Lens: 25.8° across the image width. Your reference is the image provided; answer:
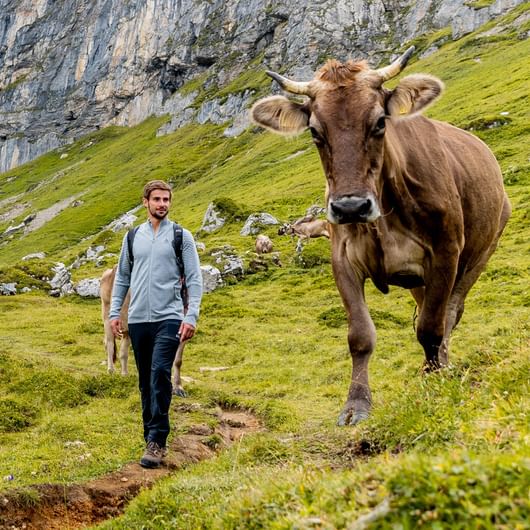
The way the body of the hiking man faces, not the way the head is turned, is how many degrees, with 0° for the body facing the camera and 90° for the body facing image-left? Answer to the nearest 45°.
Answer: approximately 0°

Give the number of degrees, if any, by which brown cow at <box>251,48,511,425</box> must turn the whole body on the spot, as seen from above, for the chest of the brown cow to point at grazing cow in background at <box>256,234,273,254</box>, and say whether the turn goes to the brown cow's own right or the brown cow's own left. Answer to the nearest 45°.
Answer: approximately 135° to the brown cow's own right

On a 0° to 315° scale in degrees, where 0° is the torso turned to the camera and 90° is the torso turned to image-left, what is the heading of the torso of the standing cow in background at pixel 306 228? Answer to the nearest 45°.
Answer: approximately 90°

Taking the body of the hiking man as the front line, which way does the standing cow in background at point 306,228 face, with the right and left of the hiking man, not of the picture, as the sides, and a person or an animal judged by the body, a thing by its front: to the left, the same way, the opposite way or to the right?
to the right

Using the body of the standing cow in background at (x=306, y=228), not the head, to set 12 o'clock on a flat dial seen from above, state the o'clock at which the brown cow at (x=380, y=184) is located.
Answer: The brown cow is roughly at 9 o'clock from the standing cow in background.

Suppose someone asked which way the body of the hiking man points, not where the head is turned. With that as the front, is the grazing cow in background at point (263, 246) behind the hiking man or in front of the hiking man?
behind

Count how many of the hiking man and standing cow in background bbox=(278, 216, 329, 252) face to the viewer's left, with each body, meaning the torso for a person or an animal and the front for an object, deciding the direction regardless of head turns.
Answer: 1

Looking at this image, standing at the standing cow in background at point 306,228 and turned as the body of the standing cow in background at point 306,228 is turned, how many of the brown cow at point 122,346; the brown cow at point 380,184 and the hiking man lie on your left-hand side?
3
